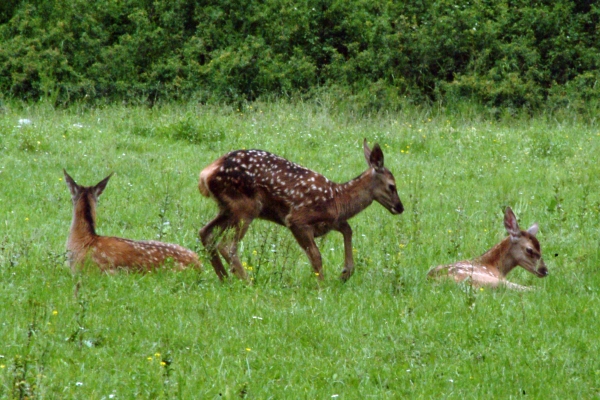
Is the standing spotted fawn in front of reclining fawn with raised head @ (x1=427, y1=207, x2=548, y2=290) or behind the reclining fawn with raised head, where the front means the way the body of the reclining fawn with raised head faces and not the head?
behind

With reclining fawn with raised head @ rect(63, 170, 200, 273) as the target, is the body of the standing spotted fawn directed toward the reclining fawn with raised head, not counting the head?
no

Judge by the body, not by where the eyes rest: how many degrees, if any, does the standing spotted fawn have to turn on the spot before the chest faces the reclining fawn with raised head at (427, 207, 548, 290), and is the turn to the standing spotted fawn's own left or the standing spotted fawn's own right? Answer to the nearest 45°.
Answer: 0° — it already faces it

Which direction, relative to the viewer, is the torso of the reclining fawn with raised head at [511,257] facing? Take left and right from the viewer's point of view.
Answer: facing to the right of the viewer

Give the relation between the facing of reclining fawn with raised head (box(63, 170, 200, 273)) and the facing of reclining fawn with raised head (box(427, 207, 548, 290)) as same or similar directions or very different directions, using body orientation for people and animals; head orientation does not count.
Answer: very different directions

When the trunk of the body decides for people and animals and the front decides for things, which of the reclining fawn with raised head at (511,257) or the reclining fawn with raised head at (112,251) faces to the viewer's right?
the reclining fawn with raised head at (511,257)

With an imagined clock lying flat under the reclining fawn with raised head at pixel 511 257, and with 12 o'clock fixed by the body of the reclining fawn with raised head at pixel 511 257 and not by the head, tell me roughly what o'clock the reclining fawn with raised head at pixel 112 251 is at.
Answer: the reclining fawn with raised head at pixel 112 251 is roughly at 5 o'clock from the reclining fawn with raised head at pixel 511 257.

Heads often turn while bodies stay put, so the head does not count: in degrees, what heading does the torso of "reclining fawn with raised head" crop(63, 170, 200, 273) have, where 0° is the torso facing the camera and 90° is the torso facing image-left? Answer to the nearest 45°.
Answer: approximately 90°

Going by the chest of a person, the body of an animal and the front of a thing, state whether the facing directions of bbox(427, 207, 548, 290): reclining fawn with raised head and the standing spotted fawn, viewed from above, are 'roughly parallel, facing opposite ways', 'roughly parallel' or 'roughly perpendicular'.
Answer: roughly parallel

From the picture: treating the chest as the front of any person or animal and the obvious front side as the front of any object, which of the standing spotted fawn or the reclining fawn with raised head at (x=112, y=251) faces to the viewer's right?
the standing spotted fawn

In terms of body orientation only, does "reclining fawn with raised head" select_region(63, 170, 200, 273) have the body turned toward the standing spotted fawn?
no

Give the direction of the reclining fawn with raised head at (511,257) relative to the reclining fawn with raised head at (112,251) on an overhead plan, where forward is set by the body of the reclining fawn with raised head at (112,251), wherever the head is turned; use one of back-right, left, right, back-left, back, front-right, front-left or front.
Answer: back

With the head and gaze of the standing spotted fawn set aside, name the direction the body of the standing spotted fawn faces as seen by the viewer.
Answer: to the viewer's right
